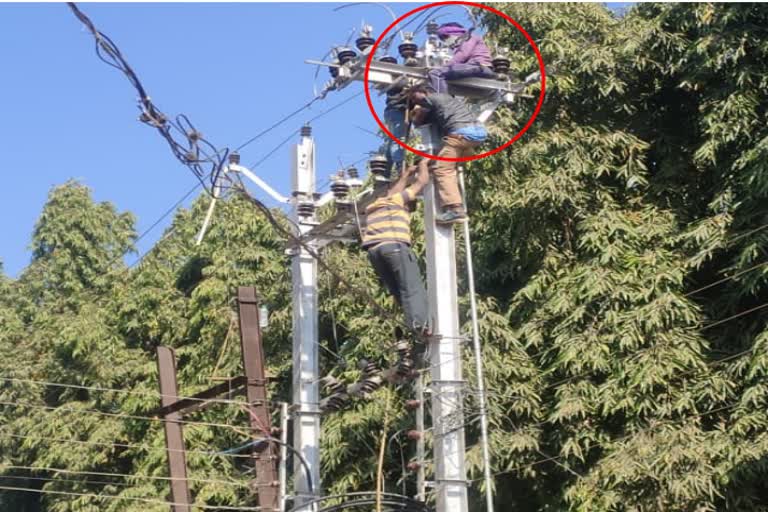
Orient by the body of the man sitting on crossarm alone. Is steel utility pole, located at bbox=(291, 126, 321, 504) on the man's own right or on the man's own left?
on the man's own right

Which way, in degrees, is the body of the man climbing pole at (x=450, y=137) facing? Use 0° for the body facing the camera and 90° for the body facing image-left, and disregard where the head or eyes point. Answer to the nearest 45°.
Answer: approximately 90°

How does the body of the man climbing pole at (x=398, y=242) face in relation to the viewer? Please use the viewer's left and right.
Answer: facing away from the viewer and to the right of the viewer
